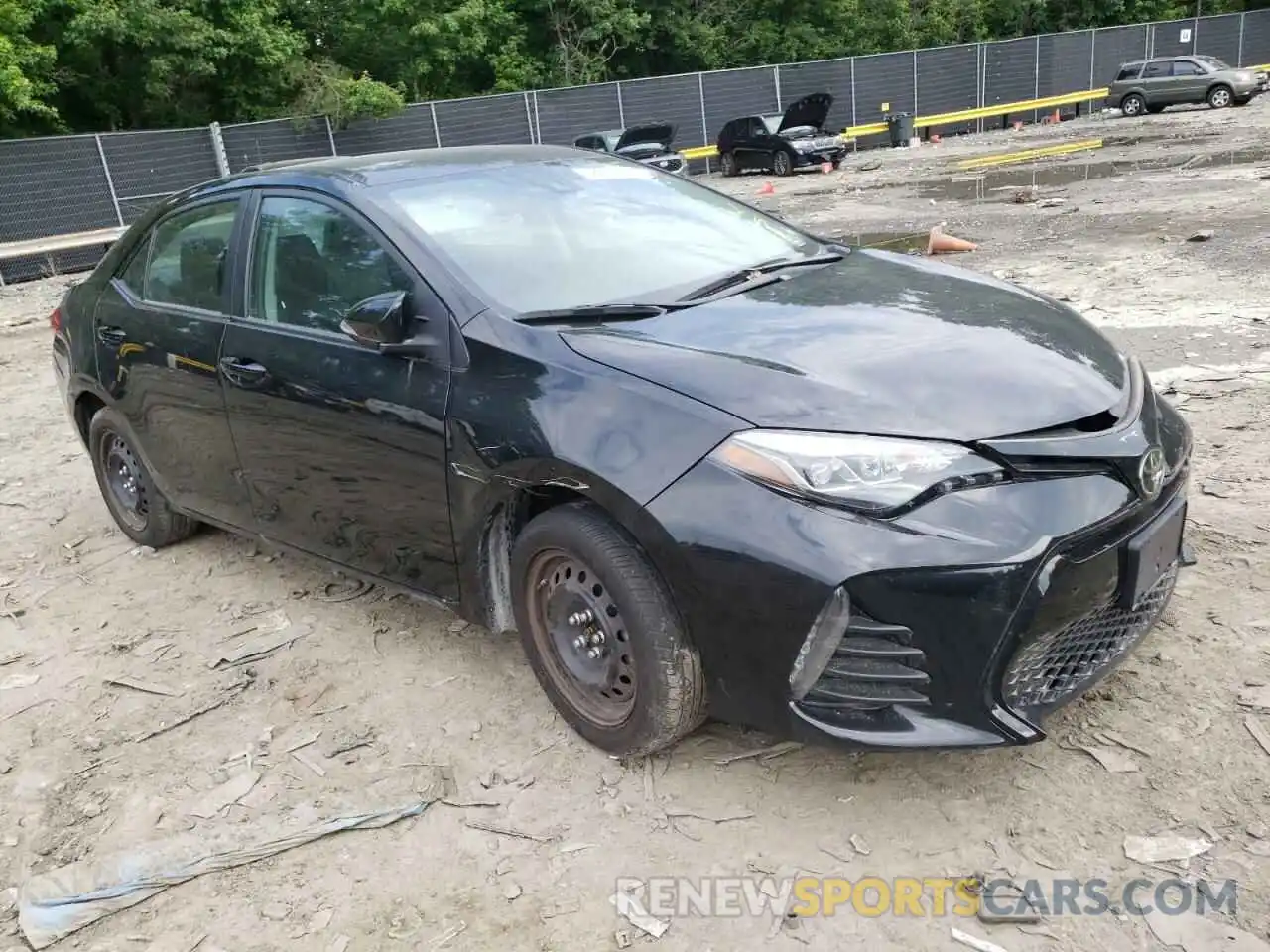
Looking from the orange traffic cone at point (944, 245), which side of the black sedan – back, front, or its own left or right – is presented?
left

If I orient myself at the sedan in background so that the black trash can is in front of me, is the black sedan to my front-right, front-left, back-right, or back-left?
back-right

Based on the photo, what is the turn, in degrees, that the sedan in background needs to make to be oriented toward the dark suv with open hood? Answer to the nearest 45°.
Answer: approximately 90° to its left

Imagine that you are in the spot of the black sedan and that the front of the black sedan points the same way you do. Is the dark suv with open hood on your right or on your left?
on your left

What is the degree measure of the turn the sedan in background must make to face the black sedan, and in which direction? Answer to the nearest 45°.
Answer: approximately 45° to its right

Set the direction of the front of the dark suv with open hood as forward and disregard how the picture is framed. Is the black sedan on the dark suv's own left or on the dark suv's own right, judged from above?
on the dark suv's own right

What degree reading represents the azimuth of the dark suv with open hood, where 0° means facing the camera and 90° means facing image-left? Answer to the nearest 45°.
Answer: approximately 315°

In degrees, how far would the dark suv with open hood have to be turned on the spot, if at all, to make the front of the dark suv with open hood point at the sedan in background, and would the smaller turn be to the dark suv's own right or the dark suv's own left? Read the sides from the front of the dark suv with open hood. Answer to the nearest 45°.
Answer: approximately 90° to the dark suv's own right

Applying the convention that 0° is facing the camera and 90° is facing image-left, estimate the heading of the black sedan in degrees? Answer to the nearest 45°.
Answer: approximately 315°

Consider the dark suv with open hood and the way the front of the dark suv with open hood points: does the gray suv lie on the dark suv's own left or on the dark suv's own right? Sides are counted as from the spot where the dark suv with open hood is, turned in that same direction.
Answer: on the dark suv's own left

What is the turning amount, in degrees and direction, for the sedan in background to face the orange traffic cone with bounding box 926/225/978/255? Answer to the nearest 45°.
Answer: approximately 45° to its right
